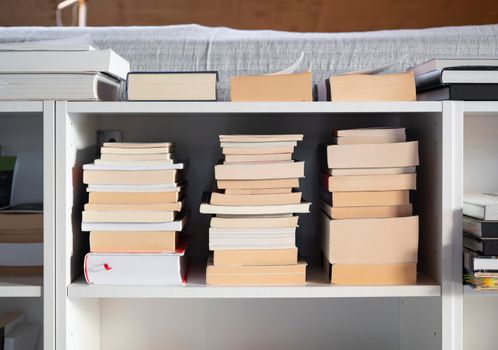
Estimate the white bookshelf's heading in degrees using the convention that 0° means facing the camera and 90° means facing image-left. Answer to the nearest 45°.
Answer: approximately 0°
